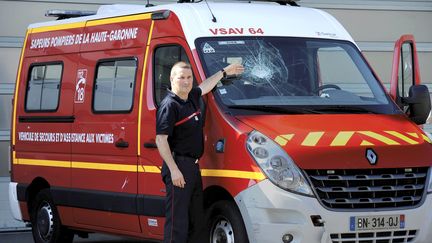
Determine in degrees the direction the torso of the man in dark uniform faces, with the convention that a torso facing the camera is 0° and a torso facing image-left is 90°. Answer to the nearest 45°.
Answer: approximately 315°

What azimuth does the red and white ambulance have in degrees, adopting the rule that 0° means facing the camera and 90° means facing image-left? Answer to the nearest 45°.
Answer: approximately 315°
